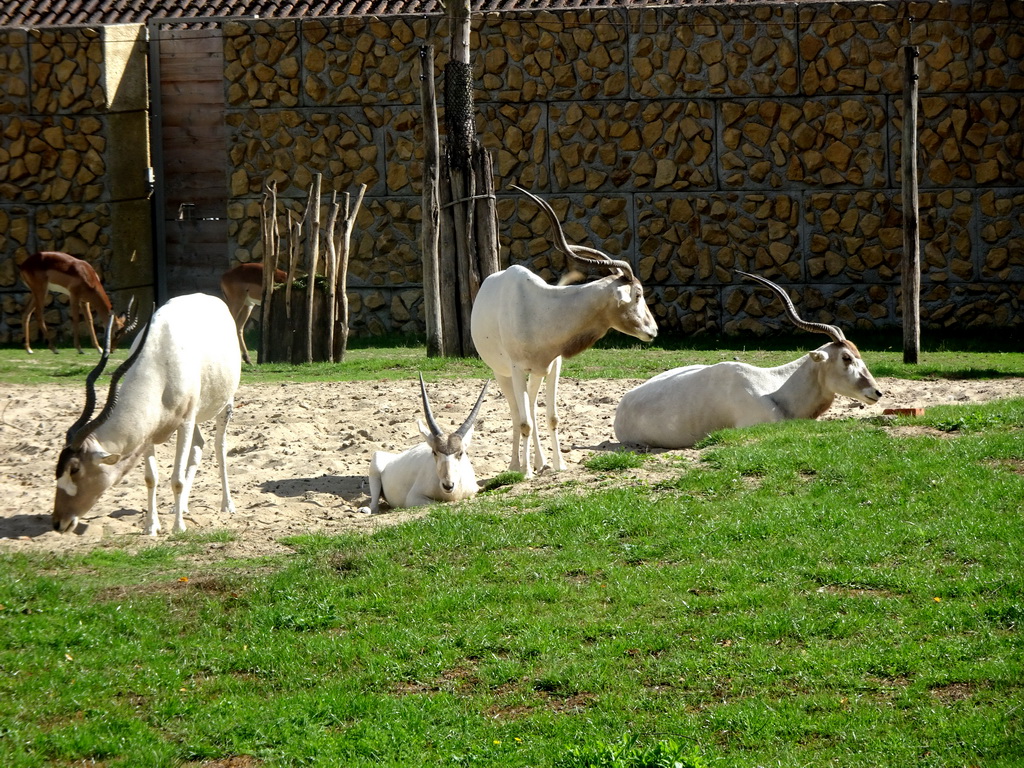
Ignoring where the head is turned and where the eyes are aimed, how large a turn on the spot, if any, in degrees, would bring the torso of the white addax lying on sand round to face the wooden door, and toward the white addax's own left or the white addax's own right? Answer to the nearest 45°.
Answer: approximately 135° to the white addax's own left

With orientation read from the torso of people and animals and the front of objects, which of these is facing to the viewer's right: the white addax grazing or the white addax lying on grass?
the white addax lying on grass

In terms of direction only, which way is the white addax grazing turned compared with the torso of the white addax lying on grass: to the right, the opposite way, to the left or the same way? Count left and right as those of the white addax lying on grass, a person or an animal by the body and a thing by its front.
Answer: to the right

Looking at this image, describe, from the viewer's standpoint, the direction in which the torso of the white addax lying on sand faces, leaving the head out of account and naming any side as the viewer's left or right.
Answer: facing the viewer and to the right of the viewer

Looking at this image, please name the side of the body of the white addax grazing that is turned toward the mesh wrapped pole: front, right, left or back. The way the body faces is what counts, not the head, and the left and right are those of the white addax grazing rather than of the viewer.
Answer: back

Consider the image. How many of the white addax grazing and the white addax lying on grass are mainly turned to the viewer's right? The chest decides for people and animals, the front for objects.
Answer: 1

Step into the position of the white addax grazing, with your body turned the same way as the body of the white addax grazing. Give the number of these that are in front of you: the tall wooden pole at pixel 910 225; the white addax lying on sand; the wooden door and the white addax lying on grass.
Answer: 0

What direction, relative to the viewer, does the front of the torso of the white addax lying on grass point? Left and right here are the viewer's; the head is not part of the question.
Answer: facing to the right of the viewer

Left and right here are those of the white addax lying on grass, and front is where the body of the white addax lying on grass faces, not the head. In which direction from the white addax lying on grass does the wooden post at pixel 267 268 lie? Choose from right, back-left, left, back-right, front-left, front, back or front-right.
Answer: back-left

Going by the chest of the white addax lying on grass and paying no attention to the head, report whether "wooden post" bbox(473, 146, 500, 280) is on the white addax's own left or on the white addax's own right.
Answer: on the white addax's own left

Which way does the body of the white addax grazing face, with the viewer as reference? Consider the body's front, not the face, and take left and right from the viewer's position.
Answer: facing the viewer and to the left of the viewer

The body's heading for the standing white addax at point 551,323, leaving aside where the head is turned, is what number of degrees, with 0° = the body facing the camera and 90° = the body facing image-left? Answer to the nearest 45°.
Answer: approximately 315°
